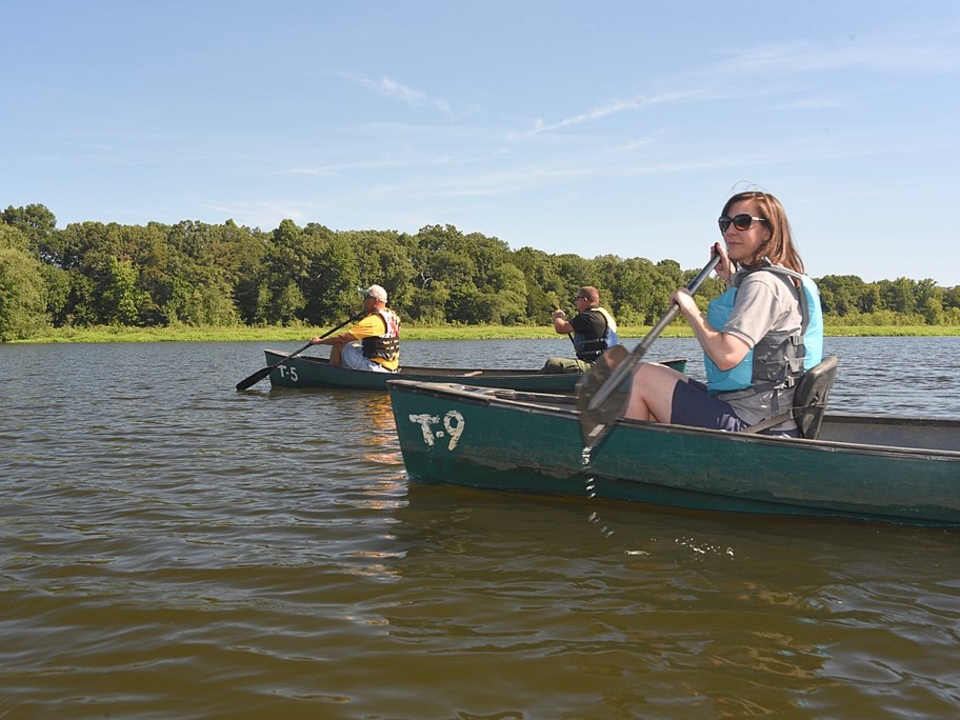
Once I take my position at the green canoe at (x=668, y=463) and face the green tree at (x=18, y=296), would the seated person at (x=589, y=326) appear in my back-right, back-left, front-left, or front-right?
front-right

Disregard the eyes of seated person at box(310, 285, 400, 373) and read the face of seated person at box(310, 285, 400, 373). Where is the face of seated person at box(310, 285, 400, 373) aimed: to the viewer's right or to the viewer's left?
to the viewer's left

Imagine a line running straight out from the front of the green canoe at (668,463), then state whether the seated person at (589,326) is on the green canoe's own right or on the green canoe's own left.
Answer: on the green canoe's own right

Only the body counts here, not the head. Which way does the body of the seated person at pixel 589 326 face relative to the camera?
to the viewer's left

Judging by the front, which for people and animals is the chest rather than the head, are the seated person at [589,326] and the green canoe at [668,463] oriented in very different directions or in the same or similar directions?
same or similar directions

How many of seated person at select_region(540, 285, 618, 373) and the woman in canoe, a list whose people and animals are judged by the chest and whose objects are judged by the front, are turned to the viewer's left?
2

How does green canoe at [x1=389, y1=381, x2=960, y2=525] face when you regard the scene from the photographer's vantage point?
facing to the left of the viewer

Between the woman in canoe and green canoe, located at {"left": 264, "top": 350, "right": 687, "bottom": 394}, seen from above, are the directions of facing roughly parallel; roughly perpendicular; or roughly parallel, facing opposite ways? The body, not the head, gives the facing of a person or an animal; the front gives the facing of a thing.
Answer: roughly parallel

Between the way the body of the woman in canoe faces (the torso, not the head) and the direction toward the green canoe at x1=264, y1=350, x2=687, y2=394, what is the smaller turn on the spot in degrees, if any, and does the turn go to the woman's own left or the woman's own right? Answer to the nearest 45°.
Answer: approximately 45° to the woman's own right

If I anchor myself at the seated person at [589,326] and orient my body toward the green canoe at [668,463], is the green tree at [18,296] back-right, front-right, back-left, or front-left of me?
back-right

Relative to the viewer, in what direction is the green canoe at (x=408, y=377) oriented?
to the viewer's left

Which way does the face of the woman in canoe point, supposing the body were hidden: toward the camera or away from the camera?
toward the camera

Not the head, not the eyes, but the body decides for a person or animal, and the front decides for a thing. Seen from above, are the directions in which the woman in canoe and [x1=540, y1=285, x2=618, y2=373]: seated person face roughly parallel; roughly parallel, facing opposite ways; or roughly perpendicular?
roughly parallel

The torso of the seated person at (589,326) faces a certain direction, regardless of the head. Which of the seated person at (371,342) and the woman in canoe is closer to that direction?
the seated person

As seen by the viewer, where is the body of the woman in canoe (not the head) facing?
to the viewer's left

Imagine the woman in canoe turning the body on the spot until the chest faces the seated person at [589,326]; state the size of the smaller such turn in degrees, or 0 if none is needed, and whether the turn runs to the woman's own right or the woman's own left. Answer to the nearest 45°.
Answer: approximately 90° to the woman's own right
